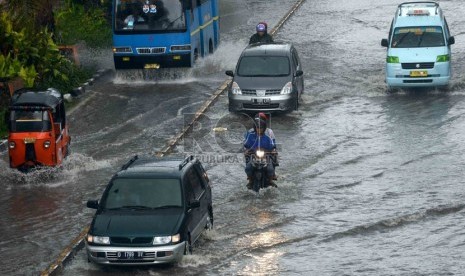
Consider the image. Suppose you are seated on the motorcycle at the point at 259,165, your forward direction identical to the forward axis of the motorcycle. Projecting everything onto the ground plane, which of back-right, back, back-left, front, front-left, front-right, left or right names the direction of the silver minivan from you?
back

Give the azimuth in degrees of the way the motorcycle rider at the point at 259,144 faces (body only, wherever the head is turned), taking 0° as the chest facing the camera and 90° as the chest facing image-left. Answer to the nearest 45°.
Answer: approximately 0°

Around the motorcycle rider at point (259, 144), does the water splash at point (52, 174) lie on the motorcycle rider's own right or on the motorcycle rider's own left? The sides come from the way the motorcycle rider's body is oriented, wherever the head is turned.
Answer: on the motorcycle rider's own right
